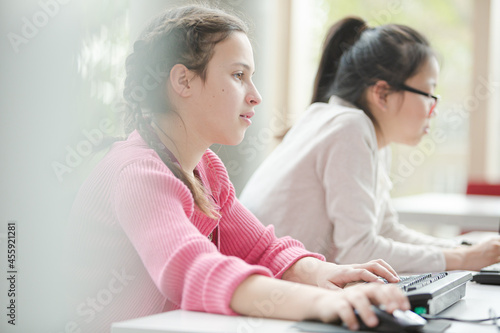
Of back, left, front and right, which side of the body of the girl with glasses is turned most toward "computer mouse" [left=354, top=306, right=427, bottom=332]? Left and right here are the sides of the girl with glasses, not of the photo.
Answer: right

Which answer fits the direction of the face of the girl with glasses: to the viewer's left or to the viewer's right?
to the viewer's right

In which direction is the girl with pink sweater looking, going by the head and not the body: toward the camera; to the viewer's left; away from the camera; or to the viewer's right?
to the viewer's right

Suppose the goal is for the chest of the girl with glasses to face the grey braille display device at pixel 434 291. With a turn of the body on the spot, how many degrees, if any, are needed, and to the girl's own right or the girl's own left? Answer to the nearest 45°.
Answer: approximately 90° to the girl's own right

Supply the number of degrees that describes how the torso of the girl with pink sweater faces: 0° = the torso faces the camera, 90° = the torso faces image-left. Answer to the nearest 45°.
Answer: approximately 270°

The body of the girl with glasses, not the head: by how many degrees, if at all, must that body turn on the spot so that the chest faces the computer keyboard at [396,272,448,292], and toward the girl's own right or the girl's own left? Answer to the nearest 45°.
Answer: approximately 90° to the girl's own right

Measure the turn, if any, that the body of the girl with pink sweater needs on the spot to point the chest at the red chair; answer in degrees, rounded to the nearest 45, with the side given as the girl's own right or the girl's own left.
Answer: approximately 45° to the girl's own left

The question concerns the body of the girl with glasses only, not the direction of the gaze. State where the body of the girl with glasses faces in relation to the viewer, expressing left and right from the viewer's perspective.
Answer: facing to the right of the viewer

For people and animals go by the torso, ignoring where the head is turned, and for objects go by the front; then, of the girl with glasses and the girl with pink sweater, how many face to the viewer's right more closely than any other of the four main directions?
2
